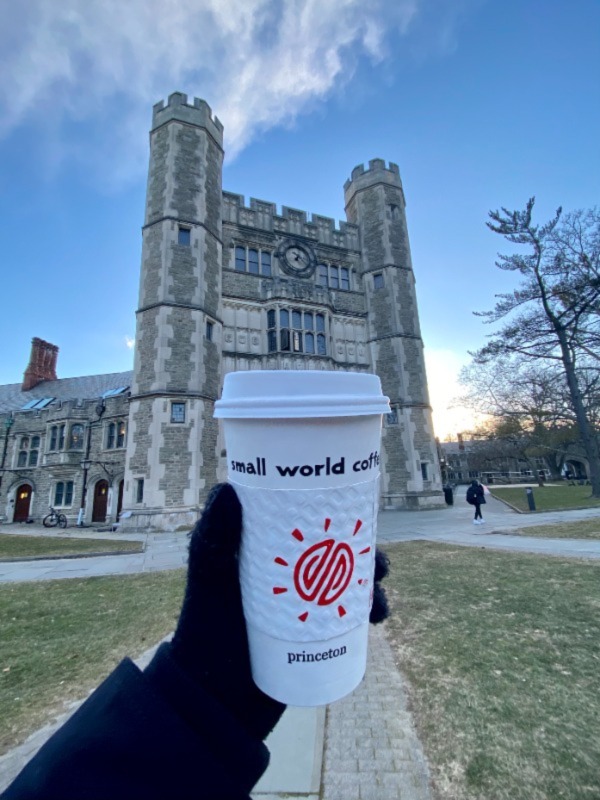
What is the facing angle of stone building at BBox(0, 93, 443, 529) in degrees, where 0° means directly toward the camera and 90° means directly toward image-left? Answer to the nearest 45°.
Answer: approximately 315°
